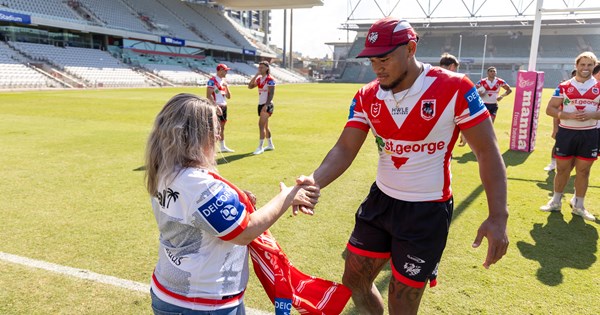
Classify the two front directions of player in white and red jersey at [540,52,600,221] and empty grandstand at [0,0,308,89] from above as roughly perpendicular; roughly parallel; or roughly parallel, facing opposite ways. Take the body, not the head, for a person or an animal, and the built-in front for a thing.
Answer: roughly perpendicular

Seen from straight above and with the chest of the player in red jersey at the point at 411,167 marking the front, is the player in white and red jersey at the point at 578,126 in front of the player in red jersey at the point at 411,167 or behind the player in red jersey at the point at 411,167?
behind

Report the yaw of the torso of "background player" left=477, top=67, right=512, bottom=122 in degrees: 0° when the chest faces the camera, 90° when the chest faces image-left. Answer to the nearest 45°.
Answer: approximately 0°

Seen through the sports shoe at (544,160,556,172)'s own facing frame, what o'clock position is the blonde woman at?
The blonde woman is roughly at 11 o'clock from the sports shoe.

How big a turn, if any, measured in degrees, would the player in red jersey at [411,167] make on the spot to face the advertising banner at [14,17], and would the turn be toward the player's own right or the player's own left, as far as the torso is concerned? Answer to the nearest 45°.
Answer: approximately 90° to the player's own right

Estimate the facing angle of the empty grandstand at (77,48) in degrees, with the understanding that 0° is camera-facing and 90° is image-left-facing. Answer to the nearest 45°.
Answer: approximately 315°

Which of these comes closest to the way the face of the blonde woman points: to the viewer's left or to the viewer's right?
to the viewer's right

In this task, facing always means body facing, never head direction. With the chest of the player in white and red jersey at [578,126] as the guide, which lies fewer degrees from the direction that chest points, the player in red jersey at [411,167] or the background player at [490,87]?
the player in red jersey
